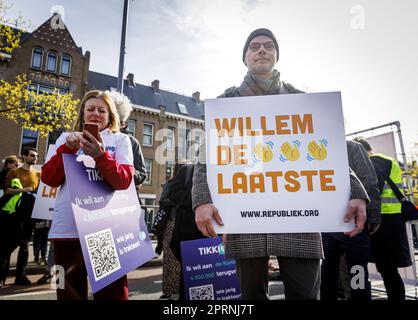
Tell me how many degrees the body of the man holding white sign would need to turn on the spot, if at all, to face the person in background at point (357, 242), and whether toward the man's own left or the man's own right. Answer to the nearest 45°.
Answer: approximately 135° to the man's own left

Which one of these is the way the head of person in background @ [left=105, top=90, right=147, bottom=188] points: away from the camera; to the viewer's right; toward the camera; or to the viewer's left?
away from the camera

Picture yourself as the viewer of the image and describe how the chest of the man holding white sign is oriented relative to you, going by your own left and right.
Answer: facing the viewer

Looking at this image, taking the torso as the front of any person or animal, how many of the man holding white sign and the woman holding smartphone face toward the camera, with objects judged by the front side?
2

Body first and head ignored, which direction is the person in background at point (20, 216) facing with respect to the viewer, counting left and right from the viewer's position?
facing the viewer and to the right of the viewer

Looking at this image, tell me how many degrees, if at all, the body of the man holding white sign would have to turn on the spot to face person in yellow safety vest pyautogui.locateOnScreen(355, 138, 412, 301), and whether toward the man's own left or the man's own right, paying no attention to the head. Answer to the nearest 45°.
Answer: approximately 135° to the man's own left

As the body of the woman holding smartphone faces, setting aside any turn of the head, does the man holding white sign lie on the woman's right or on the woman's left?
on the woman's left

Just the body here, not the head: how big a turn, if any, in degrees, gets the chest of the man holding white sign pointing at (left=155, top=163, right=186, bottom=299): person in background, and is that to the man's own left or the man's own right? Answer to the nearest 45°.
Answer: approximately 135° to the man's own right

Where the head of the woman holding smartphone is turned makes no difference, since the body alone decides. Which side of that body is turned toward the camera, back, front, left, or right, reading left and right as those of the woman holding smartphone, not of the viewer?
front
